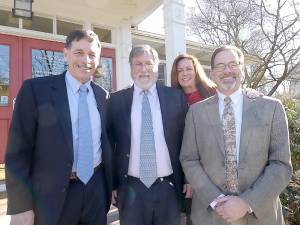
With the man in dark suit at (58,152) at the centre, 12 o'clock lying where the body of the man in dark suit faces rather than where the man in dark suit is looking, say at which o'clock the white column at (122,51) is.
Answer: The white column is roughly at 8 o'clock from the man in dark suit.

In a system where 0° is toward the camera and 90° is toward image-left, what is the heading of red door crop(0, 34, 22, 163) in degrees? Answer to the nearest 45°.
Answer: approximately 0°

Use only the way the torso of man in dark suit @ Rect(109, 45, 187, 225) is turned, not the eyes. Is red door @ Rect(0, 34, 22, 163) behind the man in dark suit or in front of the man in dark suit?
behind

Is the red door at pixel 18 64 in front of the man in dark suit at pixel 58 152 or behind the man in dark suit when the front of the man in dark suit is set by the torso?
behind

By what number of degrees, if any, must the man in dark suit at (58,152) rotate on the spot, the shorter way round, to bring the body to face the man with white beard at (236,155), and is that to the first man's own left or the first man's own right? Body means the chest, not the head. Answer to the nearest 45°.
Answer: approximately 45° to the first man's own left

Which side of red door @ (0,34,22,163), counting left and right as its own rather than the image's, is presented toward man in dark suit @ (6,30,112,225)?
front

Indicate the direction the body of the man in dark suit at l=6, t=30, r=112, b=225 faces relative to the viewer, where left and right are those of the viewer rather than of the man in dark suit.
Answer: facing the viewer and to the right of the viewer

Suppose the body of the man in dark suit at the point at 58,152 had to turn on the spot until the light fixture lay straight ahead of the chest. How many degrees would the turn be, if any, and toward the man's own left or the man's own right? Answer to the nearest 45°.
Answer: approximately 135° to the man's own left

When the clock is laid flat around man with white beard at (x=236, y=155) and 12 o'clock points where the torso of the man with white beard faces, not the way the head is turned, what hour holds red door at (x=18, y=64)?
The red door is roughly at 4 o'clock from the man with white beard.
